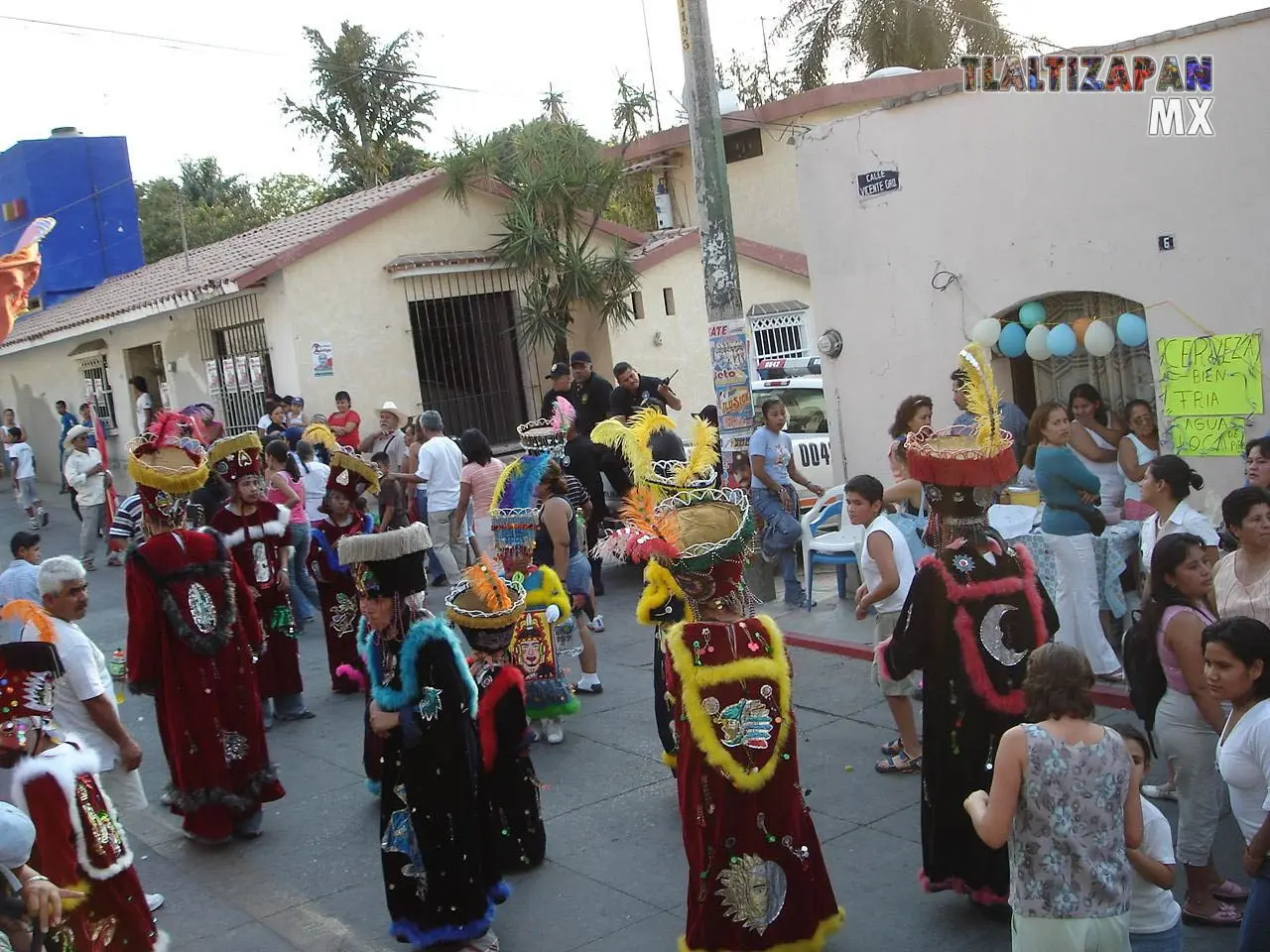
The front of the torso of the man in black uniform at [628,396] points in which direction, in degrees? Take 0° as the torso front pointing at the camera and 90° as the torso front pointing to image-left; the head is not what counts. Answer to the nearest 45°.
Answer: approximately 0°

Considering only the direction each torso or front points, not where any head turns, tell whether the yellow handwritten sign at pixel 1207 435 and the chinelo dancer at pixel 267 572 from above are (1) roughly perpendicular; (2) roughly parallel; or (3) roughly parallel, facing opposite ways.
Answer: roughly perpendicular

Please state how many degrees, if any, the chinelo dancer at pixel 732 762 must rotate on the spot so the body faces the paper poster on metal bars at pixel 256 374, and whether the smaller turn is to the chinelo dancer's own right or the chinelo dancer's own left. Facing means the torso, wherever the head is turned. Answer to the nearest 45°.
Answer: approximately 45° to the chinelo dancer's own left

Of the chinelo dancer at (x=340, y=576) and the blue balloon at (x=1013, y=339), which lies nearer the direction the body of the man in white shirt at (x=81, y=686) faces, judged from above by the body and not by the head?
the blue balloon

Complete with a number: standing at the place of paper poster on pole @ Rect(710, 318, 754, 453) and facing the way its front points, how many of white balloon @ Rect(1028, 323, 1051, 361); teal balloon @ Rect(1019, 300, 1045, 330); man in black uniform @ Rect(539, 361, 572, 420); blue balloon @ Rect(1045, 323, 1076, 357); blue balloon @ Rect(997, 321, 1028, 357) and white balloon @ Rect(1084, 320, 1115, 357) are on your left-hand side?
5

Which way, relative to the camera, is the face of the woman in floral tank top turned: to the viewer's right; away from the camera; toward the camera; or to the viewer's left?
away from the camera

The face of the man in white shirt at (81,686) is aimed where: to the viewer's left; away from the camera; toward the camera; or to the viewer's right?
to the viewer's right

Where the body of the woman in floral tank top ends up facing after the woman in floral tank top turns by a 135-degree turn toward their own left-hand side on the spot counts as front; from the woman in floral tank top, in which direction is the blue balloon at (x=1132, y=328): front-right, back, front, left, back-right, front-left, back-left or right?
back-right

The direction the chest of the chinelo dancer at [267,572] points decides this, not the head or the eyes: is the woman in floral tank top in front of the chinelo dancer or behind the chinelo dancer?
in front

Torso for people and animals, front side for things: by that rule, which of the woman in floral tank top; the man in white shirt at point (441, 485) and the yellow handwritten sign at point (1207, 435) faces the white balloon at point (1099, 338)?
the woman in floral tank top

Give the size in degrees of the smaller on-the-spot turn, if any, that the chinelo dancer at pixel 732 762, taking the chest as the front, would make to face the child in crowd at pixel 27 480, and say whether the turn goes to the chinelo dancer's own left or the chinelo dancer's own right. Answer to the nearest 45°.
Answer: approximately 45° to the chinelo dancer's own left

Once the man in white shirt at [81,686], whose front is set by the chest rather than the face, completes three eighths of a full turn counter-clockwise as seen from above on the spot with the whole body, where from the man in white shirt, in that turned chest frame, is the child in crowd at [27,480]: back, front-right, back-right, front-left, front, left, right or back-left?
front-right

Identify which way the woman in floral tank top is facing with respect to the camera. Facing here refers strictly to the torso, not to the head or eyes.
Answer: away from the camera

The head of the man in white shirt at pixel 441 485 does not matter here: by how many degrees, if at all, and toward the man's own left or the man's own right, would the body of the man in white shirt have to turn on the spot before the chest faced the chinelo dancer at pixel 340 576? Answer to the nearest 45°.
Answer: approximately 135° to the man's own left

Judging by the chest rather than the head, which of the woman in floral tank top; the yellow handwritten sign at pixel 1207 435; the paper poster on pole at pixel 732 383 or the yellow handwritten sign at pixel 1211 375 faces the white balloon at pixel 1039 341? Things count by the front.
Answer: the woman in floral tank top
